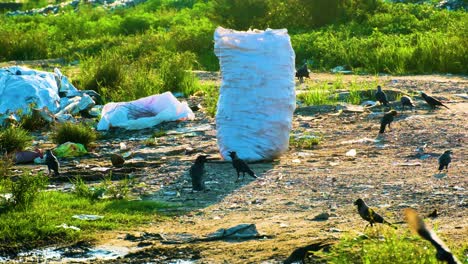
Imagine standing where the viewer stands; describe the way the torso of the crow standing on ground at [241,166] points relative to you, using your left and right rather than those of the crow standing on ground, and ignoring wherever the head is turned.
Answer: facing to the left of the viewer

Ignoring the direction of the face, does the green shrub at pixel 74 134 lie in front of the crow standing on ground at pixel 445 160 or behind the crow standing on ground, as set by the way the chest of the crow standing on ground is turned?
behind

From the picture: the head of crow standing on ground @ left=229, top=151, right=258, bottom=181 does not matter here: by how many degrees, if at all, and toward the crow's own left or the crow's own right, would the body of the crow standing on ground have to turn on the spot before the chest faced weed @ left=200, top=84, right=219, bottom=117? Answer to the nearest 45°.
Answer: approximately 90° to the crow's own right

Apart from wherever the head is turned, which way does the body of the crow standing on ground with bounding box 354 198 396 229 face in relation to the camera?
to the viewer's left
